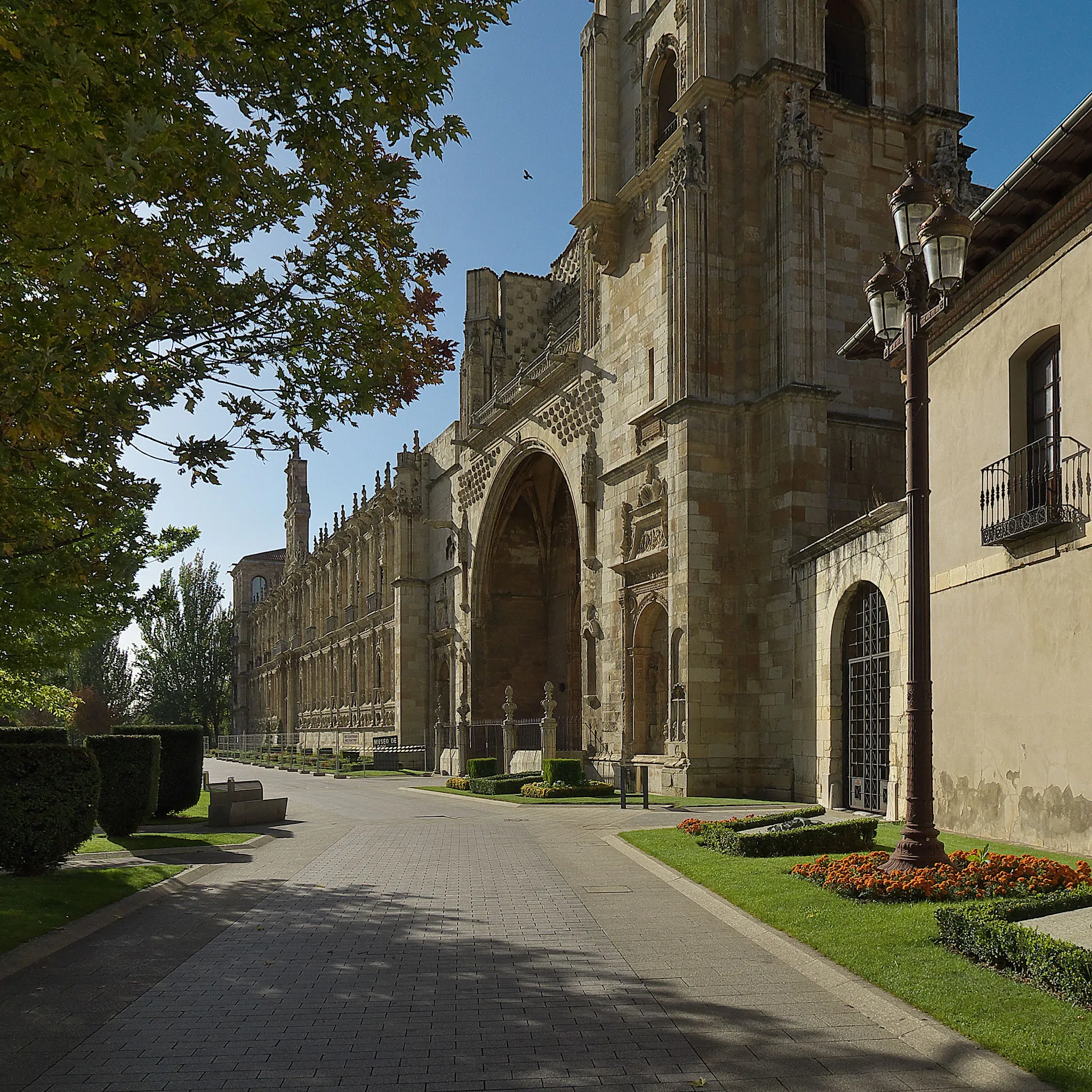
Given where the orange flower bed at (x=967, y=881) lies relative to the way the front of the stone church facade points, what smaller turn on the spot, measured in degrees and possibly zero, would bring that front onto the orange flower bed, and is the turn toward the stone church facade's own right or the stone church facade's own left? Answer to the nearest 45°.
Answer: approximately 45° to the stone church facade's own left

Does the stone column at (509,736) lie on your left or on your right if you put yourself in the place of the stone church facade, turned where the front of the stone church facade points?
on your right

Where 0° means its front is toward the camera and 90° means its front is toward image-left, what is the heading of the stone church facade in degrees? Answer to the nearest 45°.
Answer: approximately 45°

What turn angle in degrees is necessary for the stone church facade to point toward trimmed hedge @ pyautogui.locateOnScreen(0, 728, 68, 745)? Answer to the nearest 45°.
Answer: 0° — it already faces it

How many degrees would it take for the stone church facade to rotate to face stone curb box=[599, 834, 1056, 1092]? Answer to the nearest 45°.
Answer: approximately 45° to its left

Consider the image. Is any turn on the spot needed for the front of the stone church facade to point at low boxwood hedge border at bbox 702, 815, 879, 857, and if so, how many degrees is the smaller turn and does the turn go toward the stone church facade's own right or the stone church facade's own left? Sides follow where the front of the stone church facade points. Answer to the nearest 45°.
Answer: approximately 45° to the stone church facade's own left

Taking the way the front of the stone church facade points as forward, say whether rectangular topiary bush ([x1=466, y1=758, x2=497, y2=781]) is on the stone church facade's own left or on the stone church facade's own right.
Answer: on the stone church facade's own right
